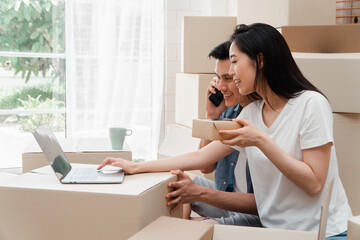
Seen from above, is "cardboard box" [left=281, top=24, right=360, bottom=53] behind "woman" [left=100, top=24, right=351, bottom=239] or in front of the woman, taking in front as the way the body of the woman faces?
behind

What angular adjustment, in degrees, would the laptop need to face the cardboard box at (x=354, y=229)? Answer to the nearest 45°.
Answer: approximately 45° to its right

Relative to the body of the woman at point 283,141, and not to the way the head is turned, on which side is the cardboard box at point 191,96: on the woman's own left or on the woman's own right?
on the woman's own right

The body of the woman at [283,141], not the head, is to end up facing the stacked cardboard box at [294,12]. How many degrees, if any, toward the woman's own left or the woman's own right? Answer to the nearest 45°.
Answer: approximately 135° to the woman's own right

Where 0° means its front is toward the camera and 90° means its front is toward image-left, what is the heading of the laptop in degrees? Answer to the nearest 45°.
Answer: approximately 270°

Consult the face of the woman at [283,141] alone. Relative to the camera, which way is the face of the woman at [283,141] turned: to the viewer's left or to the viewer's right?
to the viewer's left

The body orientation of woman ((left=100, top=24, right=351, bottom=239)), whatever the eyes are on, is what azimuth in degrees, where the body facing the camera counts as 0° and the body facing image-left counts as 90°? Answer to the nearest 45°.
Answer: approximately 45°
